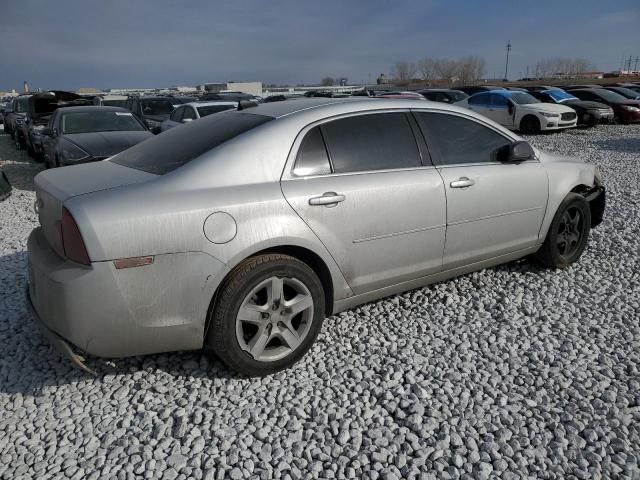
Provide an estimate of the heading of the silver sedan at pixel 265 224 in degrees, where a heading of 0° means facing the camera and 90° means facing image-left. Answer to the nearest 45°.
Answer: approximately 225°

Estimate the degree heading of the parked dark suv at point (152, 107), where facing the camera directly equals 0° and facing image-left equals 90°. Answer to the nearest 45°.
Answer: approximately 315°

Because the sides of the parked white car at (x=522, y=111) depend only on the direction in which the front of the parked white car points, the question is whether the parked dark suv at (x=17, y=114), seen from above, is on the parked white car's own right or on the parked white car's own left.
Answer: on the parked white car's own right

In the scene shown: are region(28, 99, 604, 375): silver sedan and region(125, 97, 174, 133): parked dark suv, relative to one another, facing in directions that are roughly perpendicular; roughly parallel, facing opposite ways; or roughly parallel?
roughly perpendicular

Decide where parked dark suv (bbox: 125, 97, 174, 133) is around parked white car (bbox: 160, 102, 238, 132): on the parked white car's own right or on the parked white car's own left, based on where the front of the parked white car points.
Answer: on the parked white car's own right

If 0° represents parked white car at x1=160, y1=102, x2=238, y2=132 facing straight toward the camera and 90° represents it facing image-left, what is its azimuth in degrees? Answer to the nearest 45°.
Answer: approximately 45°

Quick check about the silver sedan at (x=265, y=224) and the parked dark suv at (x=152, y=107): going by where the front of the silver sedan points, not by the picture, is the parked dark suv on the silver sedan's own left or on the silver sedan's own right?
on the silver sedan's own left

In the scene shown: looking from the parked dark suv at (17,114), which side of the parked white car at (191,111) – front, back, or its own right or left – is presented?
right

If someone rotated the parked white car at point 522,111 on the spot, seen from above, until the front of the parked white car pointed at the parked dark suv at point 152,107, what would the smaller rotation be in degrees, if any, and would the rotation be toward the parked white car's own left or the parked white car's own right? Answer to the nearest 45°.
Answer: approximately 90° to the parked white car's own right
